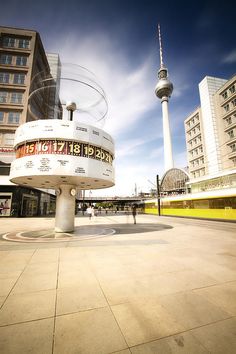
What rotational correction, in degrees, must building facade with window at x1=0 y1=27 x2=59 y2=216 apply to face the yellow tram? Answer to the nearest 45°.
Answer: approximately 45° to its left

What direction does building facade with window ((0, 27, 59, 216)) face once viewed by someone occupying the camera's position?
facing the viewer
